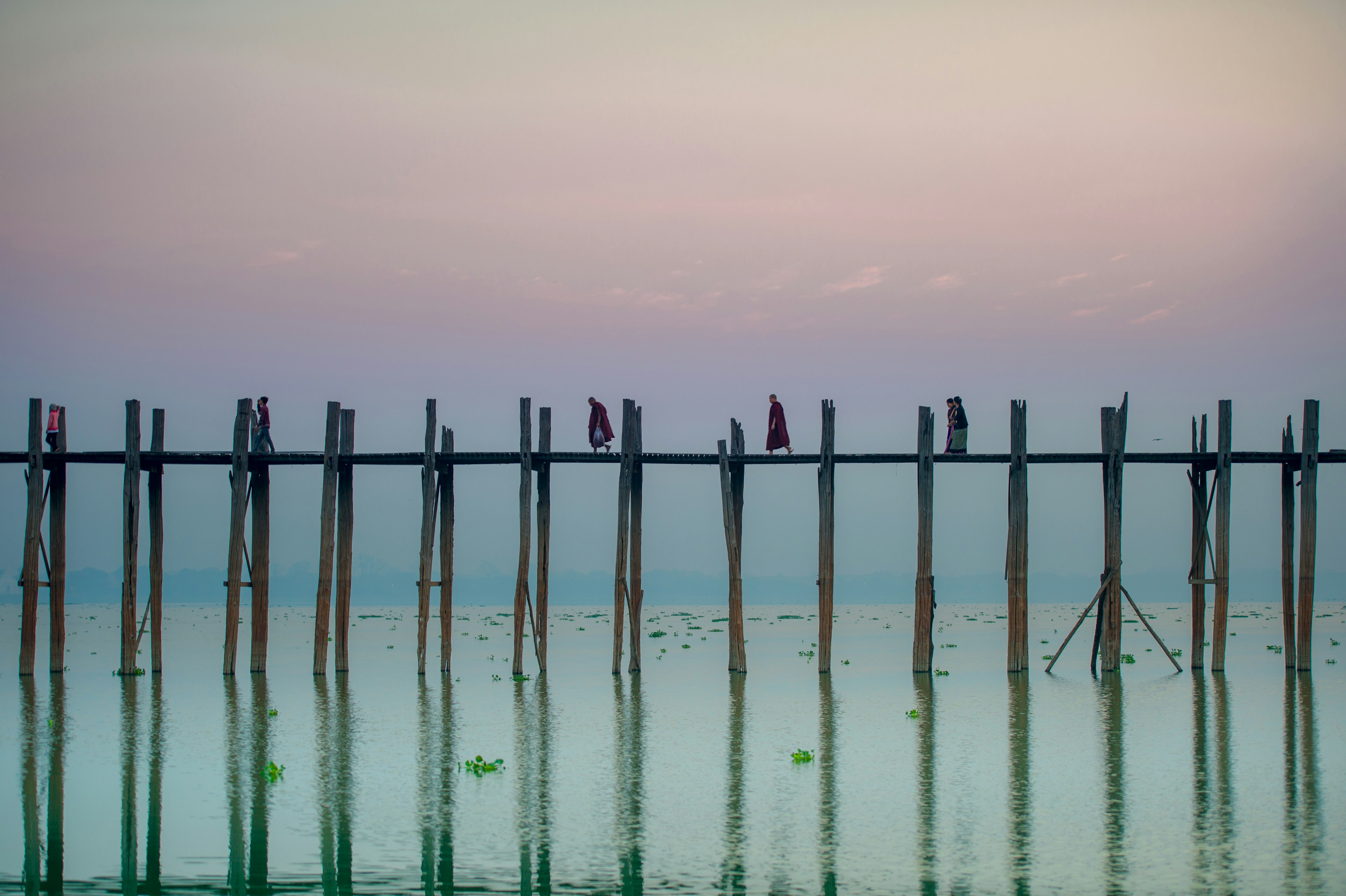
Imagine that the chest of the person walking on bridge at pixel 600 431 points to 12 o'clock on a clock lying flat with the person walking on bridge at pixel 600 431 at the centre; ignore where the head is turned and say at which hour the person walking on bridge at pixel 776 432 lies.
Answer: the person walking on bridge at pixel 776 432 is roughly at 6 o'clock from the person walking on bridge at pixel 600 431.

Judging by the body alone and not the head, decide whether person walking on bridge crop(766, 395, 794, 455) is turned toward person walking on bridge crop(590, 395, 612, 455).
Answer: yes

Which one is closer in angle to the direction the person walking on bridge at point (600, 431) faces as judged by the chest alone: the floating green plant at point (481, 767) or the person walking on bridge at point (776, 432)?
the floating green plant

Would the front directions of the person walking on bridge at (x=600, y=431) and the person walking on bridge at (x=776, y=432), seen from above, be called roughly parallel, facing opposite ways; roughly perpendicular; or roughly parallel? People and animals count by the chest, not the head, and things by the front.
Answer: roughly parallel

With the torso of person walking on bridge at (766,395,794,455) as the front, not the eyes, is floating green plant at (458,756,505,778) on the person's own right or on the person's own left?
on the person's own left

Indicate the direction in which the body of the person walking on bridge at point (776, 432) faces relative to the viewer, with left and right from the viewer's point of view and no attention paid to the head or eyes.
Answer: facing to the left of the viewer

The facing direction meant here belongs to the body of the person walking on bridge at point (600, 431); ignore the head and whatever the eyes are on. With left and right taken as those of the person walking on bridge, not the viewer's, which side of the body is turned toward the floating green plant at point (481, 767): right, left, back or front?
left
